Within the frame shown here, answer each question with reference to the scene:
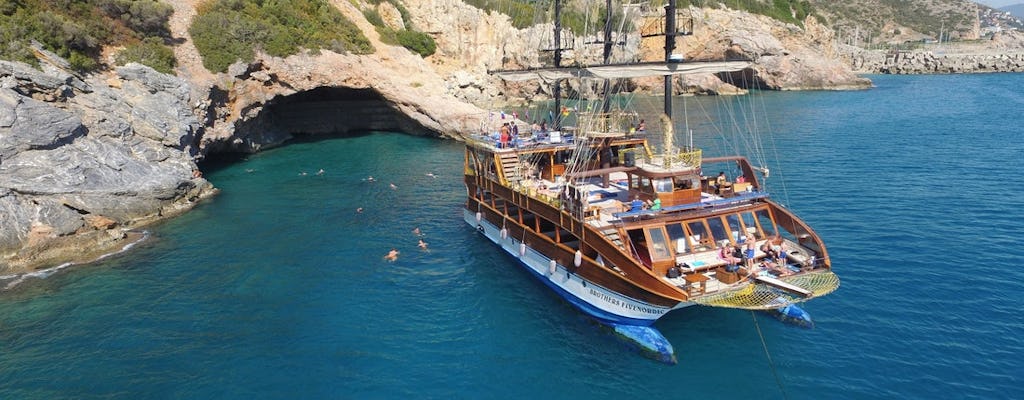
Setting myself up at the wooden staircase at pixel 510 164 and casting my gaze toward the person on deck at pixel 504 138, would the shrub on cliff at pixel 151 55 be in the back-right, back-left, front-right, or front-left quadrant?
front-left

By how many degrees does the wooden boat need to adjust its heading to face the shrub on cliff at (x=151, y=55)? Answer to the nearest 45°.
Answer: approximately 180°

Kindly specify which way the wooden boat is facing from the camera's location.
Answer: facing the viewer and to the right of the viewer
